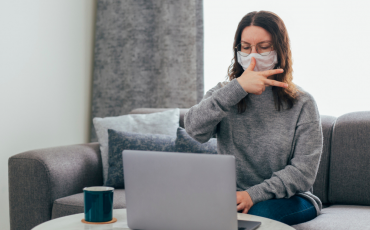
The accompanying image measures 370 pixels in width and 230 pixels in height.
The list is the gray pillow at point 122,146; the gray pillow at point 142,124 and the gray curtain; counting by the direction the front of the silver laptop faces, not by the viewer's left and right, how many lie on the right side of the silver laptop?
0

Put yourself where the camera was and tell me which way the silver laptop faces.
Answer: facing away from the viewer and to the right of the viewer

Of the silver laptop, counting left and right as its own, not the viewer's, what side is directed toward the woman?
front

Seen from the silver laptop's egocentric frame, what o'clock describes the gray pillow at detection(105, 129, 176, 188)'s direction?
The gray pillow is roughly at 10 o'clock from the silver laptop.

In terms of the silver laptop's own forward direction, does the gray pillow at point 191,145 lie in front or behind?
in front

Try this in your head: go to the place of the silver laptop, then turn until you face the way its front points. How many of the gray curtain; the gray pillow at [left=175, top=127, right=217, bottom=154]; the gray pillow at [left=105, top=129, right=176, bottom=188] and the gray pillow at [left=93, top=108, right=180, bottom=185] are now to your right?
0

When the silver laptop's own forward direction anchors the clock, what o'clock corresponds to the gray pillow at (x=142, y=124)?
The gray pillow is roughly at 10 o'clock from the silver laptop.

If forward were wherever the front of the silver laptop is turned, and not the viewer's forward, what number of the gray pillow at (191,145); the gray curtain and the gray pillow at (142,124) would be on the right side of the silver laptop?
0

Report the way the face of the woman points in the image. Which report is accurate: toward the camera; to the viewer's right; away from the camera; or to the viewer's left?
toward the camera

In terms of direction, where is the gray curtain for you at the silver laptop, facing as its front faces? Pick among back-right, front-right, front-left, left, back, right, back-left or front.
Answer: front-left
